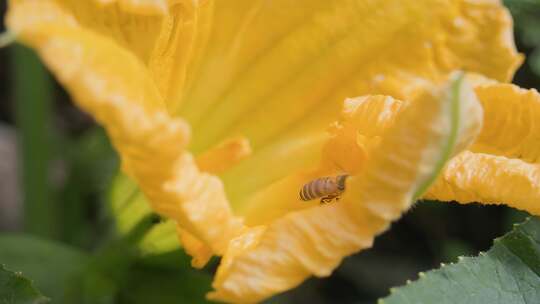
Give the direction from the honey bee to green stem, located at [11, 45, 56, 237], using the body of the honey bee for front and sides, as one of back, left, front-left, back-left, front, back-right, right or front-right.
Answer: back-left

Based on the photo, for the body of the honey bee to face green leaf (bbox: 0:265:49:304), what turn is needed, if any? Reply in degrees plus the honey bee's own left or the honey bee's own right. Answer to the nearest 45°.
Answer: approximately 180°

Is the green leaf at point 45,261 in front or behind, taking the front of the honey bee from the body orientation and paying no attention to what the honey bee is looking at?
behind

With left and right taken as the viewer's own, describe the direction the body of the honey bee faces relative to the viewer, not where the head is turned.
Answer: facing to the right of the viewer

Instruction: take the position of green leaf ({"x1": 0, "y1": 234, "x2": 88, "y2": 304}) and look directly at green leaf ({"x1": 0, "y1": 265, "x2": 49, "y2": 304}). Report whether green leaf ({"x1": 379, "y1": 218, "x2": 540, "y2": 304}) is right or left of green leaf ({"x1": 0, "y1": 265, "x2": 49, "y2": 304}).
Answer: left
